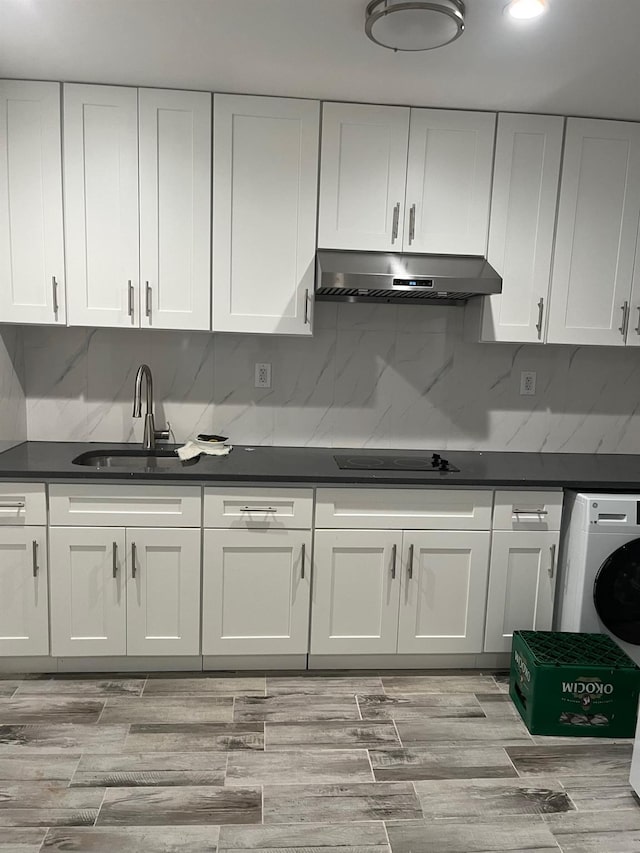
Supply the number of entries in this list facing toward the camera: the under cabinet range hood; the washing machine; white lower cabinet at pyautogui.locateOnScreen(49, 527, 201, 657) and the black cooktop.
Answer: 4

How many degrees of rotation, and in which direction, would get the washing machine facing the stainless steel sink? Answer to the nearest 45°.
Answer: approximately 90° to its right

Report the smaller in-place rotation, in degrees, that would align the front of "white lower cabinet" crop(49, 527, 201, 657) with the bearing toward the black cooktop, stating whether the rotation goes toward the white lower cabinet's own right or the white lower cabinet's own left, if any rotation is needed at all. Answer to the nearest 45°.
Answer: approximately 90° to the white lower cabinet's own left

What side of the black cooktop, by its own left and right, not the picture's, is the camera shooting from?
front

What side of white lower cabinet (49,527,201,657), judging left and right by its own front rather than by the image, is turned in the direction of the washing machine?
left

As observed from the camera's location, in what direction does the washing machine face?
facing the viewer

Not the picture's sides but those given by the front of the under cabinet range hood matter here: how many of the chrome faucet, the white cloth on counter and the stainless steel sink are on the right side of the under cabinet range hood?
3

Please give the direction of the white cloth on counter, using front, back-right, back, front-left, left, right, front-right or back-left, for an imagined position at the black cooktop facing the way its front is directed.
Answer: right

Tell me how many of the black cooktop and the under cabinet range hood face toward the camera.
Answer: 2
